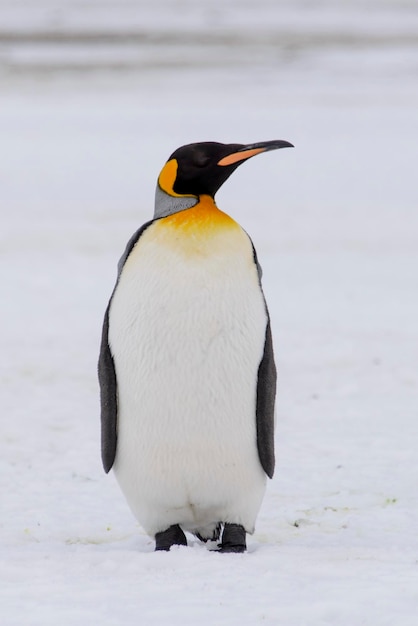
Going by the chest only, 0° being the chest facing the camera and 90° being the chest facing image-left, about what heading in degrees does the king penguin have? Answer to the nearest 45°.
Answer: approximately 0°
